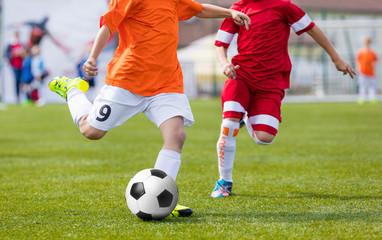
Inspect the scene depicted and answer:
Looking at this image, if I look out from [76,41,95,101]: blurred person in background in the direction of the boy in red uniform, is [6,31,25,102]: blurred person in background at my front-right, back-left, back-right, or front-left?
back-right

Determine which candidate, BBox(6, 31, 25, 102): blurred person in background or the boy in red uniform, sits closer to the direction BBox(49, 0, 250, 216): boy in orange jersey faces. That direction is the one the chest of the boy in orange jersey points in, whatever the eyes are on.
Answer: the boy in red uniform

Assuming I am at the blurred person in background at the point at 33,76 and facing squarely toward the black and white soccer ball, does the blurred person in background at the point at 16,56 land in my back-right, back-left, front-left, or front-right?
back-right

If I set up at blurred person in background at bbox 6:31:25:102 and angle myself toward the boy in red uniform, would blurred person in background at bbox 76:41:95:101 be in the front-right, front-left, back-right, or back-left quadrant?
front-left
